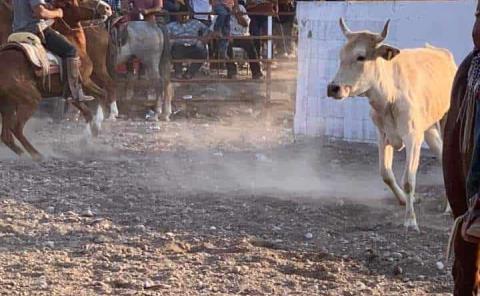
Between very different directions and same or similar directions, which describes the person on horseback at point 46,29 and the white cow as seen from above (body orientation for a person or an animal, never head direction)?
very different directions

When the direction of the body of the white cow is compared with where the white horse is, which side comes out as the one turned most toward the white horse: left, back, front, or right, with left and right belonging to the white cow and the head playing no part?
right

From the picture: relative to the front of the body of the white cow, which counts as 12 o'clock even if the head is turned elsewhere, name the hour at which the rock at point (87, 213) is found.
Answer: The rock is roughly at 1 o'clock from the white cow.

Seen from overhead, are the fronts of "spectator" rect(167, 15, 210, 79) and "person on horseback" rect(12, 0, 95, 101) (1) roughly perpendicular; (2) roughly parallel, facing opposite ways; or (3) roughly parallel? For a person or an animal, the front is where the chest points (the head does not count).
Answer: roughly perpendicular

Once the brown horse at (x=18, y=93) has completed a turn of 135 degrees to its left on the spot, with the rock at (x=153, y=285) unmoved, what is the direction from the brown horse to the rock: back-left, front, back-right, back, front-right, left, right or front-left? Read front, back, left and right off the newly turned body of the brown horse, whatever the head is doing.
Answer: back-left

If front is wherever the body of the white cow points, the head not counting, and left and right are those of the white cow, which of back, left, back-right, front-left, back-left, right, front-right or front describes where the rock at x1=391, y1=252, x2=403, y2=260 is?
front-left

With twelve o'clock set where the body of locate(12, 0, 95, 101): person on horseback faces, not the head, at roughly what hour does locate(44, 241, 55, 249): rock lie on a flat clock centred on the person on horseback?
The rock is roughly at 3 o'clock from the person on horseback.

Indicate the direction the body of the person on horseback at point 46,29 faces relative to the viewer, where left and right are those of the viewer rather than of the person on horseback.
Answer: facing to the right of the viewer

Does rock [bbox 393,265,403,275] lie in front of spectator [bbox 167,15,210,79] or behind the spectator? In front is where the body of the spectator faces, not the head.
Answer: in front

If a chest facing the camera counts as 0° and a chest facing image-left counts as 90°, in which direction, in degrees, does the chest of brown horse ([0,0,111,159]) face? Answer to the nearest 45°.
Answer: approximately 270°

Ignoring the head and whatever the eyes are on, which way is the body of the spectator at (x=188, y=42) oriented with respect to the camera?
toward the camera
